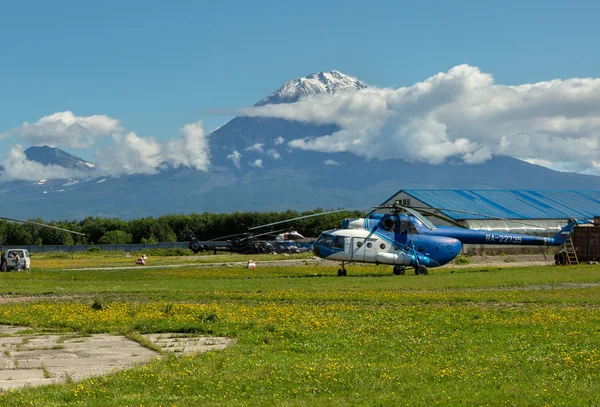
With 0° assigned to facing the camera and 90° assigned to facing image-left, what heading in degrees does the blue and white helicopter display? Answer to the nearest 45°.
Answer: approximately 90°
